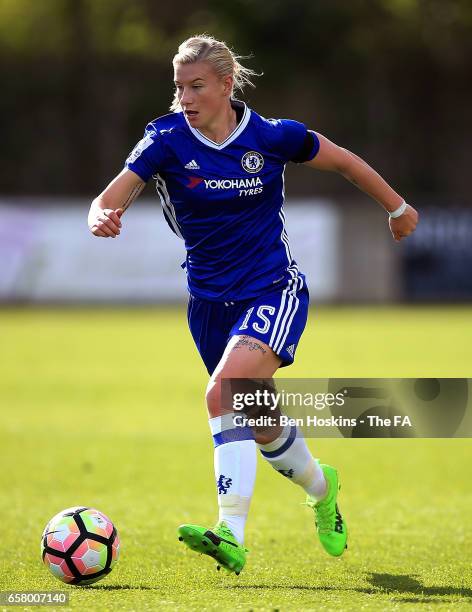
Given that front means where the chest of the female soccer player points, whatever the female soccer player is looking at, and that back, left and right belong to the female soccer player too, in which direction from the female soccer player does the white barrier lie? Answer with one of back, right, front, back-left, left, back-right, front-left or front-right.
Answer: back-right

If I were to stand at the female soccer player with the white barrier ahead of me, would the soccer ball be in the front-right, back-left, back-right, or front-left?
back-left

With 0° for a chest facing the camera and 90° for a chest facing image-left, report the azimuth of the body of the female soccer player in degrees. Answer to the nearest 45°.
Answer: approximately 45°

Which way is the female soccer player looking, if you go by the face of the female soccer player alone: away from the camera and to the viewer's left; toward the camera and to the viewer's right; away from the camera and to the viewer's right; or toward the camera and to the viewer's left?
toward the camera and to the viewer's left
